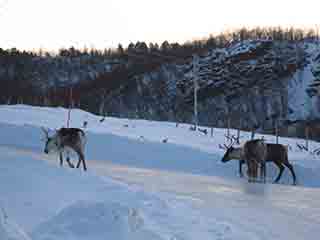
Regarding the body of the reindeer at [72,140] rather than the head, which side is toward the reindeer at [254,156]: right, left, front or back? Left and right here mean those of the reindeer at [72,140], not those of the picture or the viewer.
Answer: back

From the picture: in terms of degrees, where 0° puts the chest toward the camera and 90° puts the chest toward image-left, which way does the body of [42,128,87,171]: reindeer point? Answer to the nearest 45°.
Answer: approximately 90°
